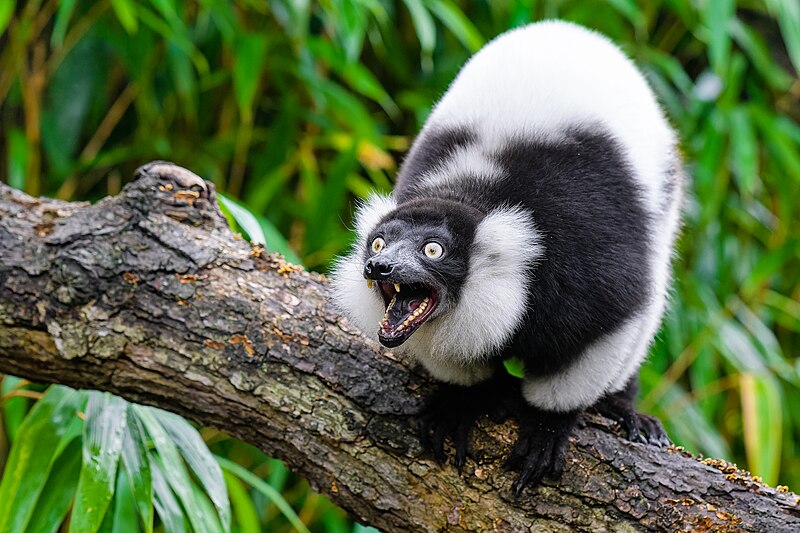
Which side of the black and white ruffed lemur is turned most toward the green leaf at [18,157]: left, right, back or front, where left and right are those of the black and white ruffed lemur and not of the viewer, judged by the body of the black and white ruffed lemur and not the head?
right

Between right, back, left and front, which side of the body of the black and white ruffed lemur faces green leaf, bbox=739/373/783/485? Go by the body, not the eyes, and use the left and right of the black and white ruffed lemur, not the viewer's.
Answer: back

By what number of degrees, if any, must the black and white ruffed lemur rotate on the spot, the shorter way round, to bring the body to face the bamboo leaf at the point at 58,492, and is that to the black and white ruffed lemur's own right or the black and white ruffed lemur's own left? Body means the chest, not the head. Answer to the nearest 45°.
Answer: approximately 45° to the black and white ruffed lemur's own right

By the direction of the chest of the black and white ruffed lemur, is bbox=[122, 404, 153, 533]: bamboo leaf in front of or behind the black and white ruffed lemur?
in front

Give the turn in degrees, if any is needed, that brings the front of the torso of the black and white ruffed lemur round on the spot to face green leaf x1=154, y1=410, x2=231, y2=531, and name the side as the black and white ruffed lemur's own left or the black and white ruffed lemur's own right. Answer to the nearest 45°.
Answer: approximately 45° to the black and white ruffed lemur's own right

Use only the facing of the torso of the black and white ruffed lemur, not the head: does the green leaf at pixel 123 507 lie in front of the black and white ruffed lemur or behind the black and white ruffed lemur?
in front

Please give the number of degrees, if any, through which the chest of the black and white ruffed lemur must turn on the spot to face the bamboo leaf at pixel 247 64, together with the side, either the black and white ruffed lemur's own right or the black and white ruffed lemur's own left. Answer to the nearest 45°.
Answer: approximately 90° to the black and white ruffed lemur's own right

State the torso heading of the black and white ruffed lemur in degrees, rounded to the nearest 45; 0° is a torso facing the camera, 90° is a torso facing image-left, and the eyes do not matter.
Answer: approximately 45°

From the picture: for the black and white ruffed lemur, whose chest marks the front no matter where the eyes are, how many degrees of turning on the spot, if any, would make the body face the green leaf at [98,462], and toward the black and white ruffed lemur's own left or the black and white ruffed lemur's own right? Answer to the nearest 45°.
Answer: approximately 45° to the black and white ruffed lemur's own right
